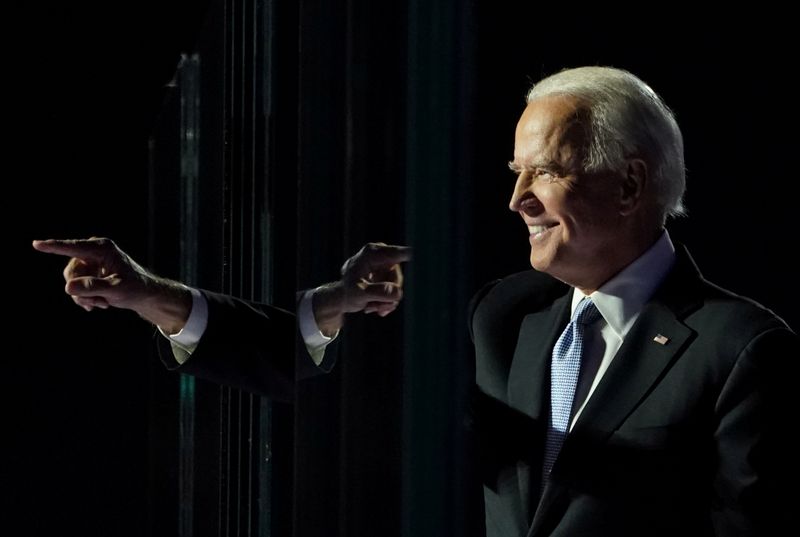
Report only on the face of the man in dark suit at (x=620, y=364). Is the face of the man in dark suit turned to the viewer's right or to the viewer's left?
to the viewer's left

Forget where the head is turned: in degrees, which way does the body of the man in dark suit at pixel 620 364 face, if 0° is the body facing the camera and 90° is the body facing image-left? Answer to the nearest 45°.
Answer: approximately 45°
